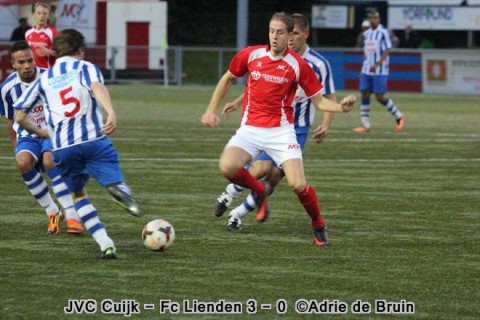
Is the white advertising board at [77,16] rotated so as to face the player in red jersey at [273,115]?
yes

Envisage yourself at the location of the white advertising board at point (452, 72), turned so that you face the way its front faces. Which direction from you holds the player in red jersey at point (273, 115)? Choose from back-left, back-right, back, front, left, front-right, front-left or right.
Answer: front

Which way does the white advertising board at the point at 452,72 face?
toward the camera

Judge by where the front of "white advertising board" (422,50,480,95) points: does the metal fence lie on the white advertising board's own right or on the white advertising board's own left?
on the white advertising board's own right

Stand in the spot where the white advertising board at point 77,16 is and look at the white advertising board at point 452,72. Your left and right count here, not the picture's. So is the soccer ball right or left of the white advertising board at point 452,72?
right

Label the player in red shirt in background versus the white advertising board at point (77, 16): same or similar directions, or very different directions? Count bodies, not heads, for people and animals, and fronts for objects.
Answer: same or similar directions

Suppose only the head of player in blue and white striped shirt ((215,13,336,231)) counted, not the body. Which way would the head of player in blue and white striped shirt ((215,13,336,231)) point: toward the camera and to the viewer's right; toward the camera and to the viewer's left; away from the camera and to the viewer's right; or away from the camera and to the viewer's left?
toward the camera and to the viewer's left

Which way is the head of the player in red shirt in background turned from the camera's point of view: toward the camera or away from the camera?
toward the camera

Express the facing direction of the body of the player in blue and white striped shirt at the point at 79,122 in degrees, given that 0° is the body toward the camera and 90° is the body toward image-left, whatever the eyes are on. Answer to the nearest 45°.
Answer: approximately 180°

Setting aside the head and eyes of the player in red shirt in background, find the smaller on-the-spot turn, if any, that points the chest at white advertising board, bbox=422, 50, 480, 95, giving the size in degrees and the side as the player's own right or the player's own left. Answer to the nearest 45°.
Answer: approximately 135° to the player's own left

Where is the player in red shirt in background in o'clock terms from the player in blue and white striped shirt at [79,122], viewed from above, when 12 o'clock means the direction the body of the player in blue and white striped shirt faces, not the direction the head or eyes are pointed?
The player in red shirt in background is roughly at 12 o'clock from the player in blue and white striped shirt.

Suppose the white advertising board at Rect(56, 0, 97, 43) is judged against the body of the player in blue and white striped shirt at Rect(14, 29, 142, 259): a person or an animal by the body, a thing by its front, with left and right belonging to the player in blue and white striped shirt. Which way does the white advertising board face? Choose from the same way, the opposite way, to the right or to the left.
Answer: the opposite way

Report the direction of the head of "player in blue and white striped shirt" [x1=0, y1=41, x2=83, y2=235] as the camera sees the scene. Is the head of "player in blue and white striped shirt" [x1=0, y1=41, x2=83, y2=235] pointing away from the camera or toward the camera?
toward the camera

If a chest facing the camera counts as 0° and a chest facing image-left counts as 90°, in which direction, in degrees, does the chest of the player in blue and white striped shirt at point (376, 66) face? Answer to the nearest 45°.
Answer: approximately 45°

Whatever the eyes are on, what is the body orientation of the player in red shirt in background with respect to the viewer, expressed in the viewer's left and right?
facing the viewer

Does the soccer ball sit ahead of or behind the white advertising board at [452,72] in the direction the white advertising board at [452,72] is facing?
ahead

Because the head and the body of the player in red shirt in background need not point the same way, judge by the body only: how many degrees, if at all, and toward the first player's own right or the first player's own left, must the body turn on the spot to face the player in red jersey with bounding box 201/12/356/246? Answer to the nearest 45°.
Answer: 0° — they already face them
